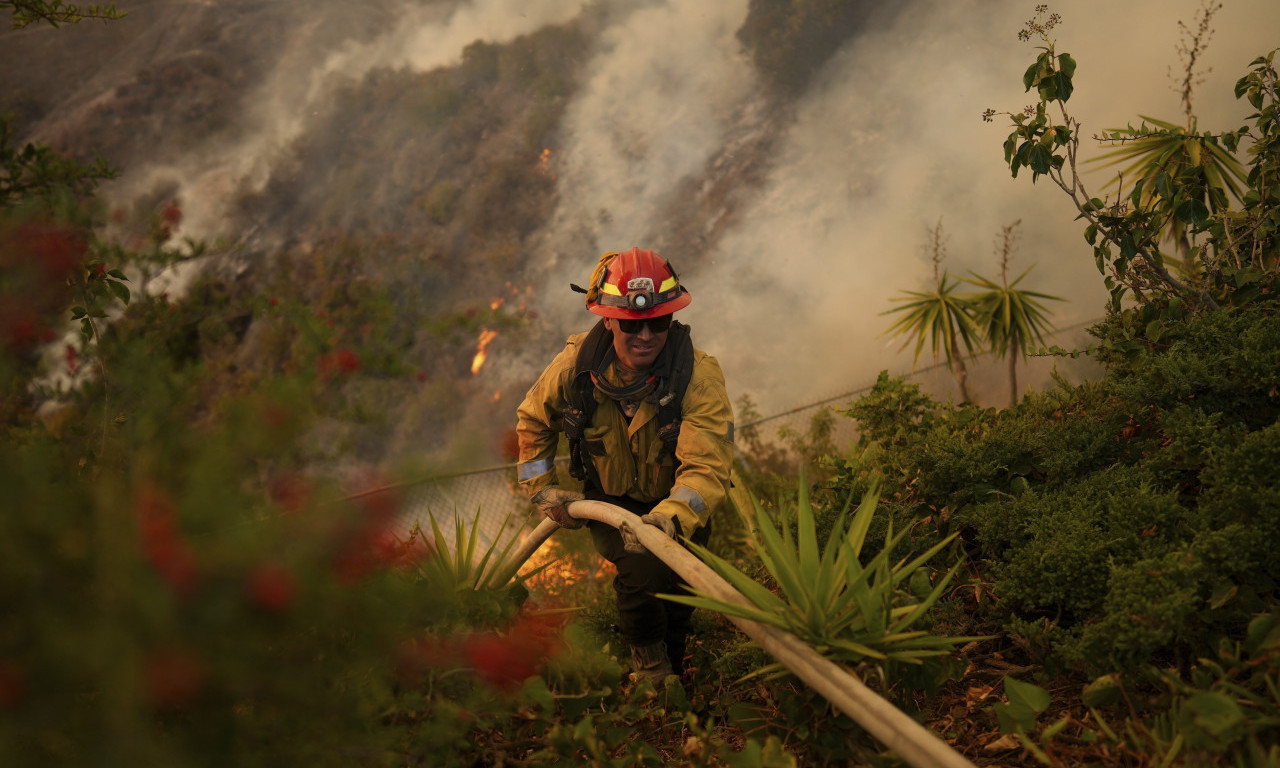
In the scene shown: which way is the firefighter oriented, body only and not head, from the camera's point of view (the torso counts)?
toward the camera

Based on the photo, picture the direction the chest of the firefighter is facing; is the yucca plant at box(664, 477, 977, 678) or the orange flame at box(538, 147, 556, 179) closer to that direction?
the yucca plant

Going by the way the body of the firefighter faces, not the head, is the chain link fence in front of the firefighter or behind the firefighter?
behind

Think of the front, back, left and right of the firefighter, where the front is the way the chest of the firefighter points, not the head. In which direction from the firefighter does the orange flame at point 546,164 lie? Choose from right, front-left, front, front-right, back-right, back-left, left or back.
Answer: back
